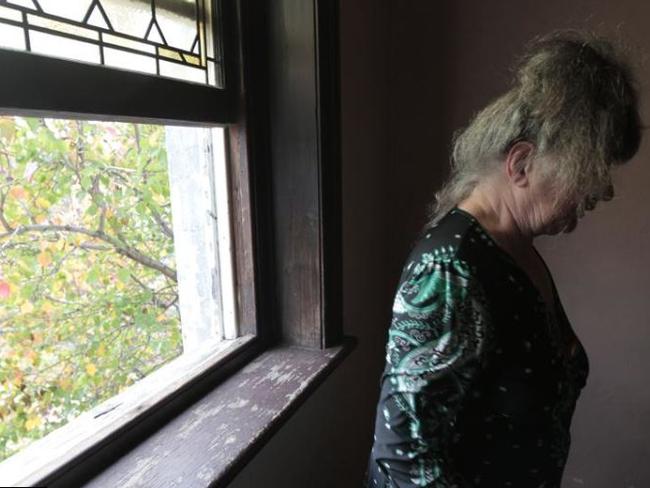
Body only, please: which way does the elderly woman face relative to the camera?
to the viewer's right

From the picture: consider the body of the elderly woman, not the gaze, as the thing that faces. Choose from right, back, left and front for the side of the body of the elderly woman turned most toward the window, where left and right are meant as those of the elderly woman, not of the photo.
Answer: back

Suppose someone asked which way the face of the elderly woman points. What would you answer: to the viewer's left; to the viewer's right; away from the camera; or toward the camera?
to the viewer's right
